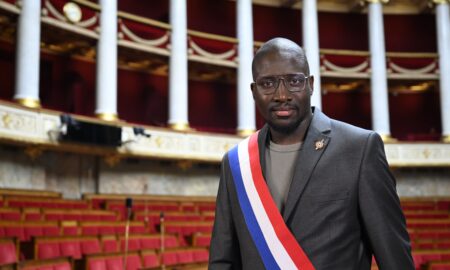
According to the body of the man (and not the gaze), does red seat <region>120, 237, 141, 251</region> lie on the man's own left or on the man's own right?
on the man's own right

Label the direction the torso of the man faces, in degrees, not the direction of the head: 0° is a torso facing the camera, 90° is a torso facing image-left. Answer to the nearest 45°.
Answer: approximately 45°

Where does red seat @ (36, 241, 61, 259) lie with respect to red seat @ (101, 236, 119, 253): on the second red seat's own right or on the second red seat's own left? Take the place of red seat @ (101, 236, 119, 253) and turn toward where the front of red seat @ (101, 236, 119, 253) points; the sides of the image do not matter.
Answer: on the second red seat's own right

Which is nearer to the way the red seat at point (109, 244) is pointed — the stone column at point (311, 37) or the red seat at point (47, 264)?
the red seat

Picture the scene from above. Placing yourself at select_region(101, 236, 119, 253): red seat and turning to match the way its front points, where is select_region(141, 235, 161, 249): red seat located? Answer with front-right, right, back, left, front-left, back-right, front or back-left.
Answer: left

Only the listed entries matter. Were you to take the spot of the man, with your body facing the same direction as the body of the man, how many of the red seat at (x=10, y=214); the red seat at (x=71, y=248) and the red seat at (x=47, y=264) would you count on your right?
3

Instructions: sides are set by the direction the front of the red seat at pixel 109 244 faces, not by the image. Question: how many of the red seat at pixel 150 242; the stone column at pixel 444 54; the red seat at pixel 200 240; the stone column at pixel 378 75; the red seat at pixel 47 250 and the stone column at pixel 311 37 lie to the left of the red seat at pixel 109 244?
5

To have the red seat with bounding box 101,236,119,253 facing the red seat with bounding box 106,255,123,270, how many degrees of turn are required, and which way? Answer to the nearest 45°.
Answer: approximately 45° to its right

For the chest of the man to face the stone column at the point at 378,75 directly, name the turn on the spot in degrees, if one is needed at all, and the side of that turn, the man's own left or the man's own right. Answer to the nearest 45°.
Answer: approximately 135° to the man's own right

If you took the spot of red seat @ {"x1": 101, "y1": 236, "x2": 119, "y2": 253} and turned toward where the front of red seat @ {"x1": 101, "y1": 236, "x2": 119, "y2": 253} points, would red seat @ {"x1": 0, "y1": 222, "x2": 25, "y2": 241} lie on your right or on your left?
on your right

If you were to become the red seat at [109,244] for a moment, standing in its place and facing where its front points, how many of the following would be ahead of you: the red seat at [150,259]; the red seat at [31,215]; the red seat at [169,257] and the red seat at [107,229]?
2

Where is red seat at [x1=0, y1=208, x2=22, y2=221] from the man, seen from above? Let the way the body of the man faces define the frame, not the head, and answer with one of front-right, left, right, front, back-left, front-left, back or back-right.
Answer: right

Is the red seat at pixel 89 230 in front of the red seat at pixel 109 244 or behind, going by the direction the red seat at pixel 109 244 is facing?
behind

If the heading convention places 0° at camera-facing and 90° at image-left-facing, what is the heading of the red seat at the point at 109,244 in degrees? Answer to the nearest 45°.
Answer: approximately 315°

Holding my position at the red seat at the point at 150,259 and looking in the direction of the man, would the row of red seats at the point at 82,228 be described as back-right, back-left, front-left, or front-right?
back-right

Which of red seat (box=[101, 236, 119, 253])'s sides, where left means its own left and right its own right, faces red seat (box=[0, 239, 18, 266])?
right
